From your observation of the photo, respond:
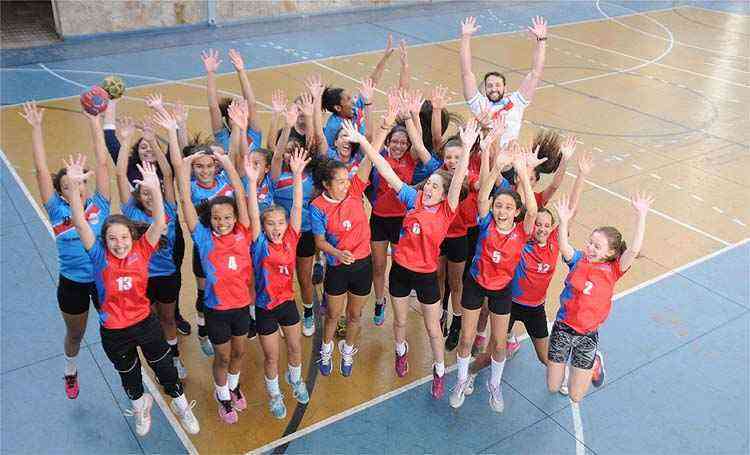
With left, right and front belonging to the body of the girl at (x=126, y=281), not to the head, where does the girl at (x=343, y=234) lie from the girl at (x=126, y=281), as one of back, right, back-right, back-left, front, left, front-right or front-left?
left

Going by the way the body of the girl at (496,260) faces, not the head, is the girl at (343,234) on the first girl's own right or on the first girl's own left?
on the first girl's own right

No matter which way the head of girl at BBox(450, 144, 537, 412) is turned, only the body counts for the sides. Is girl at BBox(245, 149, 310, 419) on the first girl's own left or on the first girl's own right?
on the first girl's own right

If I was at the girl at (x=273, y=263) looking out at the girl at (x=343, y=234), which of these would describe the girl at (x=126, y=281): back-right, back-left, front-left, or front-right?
back-left

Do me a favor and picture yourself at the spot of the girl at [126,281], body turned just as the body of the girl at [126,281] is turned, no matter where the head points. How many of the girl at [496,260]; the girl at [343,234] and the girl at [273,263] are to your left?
3

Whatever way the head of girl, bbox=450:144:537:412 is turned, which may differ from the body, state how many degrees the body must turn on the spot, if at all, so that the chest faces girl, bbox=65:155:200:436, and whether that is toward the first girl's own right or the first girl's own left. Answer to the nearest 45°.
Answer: approximately 45° to the first girl's own right

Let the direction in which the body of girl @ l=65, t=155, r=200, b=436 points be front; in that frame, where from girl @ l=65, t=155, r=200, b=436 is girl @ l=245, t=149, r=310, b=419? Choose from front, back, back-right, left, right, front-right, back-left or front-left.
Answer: left

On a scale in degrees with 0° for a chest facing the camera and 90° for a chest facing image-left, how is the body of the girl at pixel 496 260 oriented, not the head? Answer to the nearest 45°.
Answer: approximately 0°

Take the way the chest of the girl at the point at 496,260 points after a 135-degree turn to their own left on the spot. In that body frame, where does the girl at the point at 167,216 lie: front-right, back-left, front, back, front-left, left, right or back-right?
back-left

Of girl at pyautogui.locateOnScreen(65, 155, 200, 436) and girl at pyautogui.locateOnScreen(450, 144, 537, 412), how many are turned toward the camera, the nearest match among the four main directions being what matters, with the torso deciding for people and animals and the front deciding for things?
2
